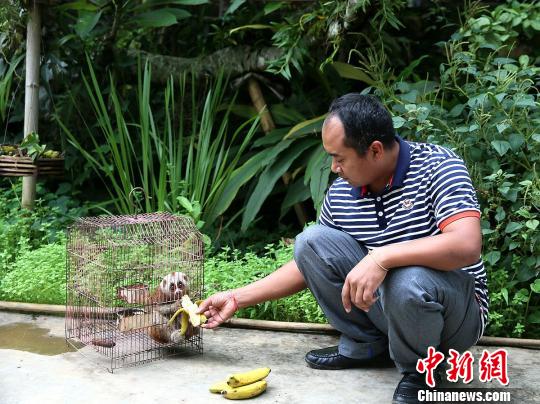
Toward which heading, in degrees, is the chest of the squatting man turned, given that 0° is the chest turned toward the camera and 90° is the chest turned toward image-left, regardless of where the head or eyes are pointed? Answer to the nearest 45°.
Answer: approximately 45°

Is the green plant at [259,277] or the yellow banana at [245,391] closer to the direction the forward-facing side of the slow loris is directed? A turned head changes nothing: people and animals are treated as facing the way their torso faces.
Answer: the yellow banana

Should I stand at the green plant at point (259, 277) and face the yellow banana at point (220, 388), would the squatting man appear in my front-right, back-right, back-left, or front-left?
front-left

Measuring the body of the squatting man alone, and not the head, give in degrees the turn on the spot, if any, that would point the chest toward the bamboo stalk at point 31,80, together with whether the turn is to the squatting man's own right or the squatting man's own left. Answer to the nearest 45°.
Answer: approximately 90° to the squatting man's own right

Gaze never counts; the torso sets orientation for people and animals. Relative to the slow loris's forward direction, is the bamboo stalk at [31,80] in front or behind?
behind

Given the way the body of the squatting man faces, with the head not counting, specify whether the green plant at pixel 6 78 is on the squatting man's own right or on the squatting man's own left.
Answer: on the squatting man's own right

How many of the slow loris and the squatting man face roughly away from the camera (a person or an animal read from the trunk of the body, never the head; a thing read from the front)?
0

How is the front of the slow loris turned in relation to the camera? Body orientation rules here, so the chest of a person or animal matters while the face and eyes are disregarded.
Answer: facing the viewer and to the right of the viewer

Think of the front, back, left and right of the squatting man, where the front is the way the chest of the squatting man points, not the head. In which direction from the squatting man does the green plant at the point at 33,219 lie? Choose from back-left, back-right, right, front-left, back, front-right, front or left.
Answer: right

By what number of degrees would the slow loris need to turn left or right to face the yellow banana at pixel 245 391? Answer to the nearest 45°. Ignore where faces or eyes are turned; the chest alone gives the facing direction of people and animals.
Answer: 0° — it already faces it

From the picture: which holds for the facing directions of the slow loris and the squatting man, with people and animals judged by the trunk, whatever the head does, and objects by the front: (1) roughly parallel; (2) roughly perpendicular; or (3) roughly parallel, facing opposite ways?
roughly perpendicular
